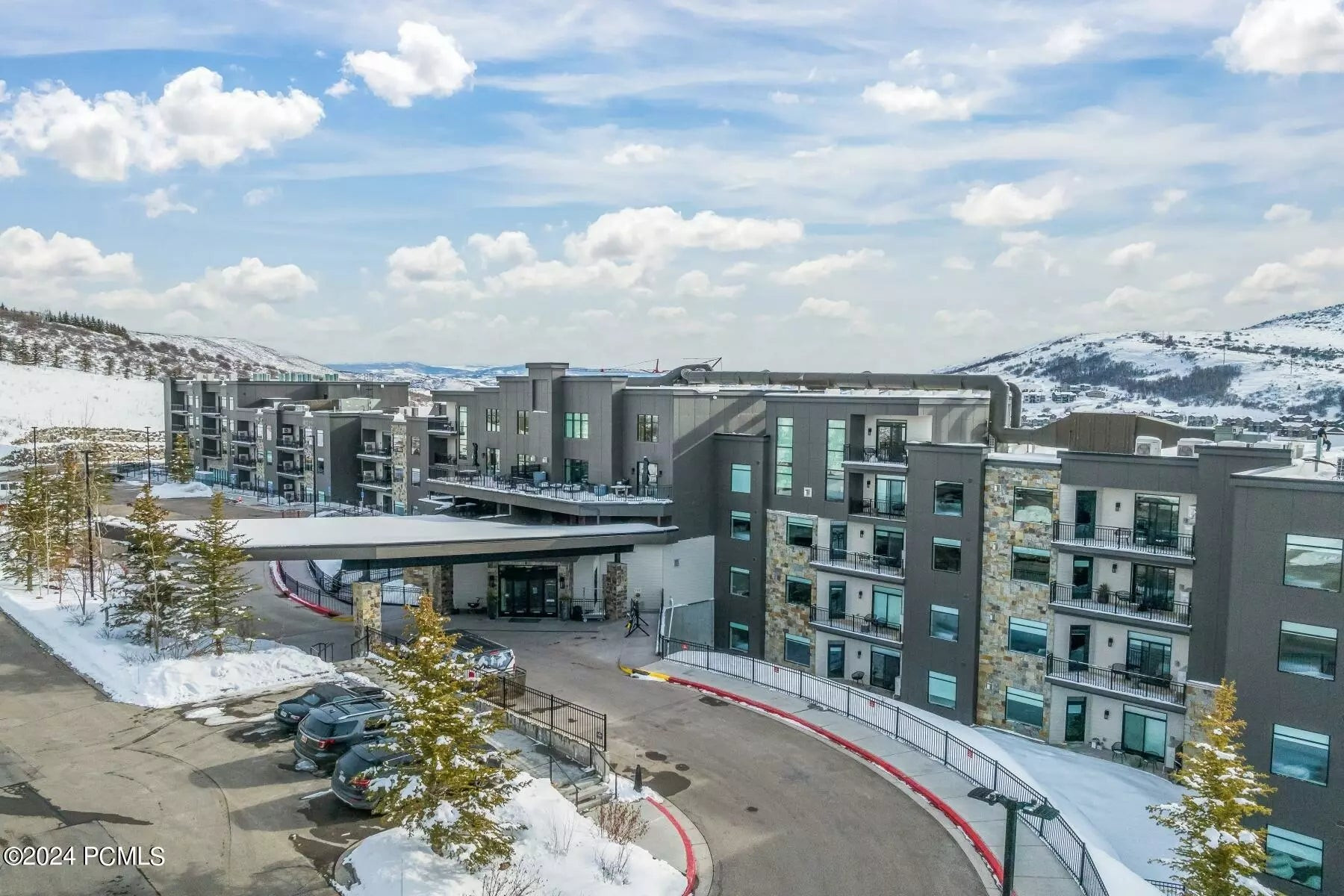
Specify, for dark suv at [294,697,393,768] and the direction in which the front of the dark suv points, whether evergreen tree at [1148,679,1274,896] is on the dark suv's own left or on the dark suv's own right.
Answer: on the dark suv's own right

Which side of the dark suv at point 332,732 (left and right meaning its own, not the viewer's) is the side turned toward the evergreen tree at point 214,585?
left

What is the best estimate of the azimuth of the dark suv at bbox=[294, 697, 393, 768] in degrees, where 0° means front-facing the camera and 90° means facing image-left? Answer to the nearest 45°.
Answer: approximately 225°

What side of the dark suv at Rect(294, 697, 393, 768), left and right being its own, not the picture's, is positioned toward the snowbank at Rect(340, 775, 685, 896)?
right
